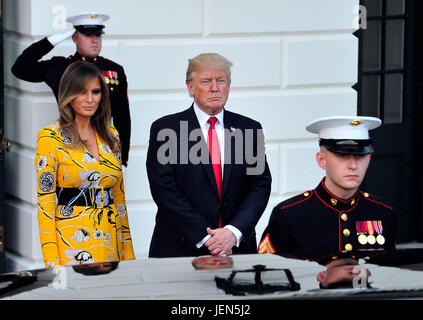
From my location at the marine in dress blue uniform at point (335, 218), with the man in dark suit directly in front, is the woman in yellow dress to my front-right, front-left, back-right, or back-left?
front-left

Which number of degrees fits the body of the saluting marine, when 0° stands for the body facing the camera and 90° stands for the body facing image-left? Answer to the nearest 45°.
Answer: approximately 315°

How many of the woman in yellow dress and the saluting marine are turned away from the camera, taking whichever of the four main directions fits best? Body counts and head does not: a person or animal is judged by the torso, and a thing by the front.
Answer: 0

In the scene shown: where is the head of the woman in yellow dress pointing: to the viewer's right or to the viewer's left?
to the viewer's right

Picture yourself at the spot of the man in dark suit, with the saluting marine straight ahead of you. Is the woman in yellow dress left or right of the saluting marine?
left

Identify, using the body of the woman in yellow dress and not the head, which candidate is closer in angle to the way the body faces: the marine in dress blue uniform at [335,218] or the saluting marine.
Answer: the marine in dress blue uniform

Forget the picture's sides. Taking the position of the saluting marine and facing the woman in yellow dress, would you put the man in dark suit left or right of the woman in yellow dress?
left

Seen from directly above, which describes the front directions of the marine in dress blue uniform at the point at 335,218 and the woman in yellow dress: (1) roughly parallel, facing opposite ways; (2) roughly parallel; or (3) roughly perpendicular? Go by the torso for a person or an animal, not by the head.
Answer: roughly parallel

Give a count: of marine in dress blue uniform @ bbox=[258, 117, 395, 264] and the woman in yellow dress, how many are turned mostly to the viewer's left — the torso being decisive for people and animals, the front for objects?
0

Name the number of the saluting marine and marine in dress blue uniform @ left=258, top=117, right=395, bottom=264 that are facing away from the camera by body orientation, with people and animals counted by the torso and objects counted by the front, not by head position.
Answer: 0

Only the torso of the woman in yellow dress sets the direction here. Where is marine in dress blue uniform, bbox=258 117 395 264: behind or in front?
in front

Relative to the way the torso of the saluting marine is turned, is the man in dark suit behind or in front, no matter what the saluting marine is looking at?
in front
